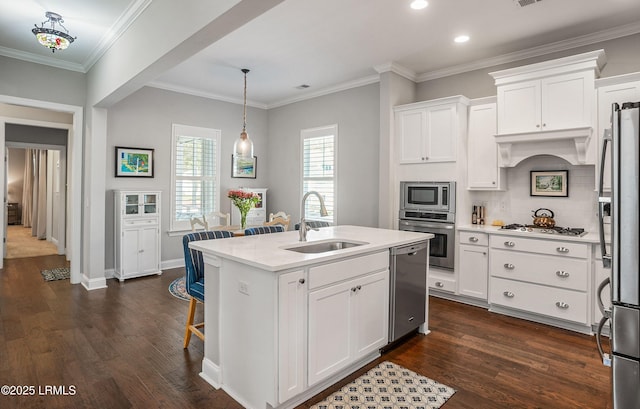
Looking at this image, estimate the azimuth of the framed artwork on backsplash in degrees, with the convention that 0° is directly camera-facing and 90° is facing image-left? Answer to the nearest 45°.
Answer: approximately 0°

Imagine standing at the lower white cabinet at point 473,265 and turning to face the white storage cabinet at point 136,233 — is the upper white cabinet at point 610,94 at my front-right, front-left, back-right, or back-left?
back-left

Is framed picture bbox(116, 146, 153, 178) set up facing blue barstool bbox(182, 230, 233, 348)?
yes

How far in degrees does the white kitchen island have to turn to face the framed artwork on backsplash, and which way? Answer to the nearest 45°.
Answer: approximately 90° to its left

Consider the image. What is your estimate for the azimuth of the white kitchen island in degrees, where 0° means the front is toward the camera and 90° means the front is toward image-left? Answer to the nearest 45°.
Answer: approximately 315°

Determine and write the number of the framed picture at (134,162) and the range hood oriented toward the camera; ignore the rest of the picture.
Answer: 2

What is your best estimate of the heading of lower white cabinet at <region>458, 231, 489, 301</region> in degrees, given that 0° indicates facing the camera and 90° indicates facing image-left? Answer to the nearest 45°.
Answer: approximately 45°
